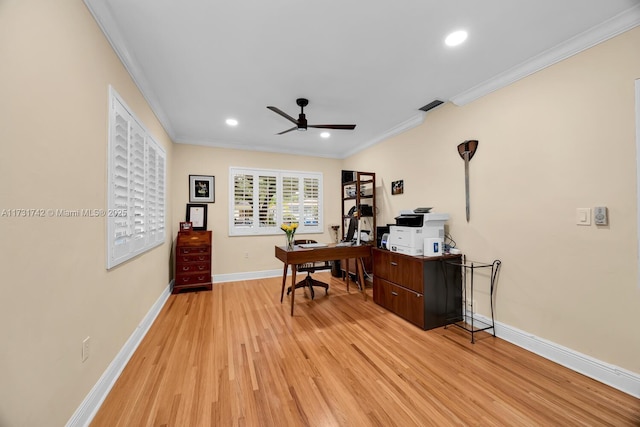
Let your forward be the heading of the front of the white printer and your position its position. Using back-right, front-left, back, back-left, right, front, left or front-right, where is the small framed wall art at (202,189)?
front-right

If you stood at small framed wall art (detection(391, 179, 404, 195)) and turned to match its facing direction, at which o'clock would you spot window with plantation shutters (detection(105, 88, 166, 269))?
The window with plantation shutters is roughly at 12 o'clock from the small framed wall art.

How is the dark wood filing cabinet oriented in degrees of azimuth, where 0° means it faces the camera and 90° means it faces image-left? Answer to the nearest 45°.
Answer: approximately 45°

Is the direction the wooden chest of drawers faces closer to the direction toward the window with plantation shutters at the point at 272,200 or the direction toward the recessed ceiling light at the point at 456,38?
the recessed ceiling light

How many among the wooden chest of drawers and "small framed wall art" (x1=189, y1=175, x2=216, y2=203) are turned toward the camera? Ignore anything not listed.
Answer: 2

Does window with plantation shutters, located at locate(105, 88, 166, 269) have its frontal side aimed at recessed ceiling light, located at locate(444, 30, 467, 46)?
yes

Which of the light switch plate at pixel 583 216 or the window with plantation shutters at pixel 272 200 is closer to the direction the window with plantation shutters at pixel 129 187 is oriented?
the light switch plate

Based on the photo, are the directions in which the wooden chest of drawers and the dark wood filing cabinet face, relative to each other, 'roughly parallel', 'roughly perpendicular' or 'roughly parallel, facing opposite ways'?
roughly perpendicular

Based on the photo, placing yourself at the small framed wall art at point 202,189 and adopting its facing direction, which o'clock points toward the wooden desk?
The wooden desk is roughly at 11 o'clock from the small framed wall art.

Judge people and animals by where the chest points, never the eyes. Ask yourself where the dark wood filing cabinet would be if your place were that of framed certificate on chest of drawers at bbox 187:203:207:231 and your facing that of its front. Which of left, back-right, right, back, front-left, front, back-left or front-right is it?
front-left

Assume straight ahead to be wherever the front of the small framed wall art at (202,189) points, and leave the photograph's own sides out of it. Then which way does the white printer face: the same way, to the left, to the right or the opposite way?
to the right

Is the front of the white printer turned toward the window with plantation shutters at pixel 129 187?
yes

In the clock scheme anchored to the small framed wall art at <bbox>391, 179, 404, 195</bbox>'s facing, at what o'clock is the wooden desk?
The wooden desk is roughly at 12 o'clock from the small framed wall art.
